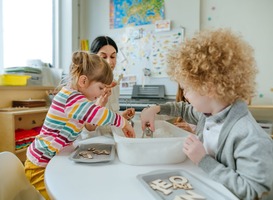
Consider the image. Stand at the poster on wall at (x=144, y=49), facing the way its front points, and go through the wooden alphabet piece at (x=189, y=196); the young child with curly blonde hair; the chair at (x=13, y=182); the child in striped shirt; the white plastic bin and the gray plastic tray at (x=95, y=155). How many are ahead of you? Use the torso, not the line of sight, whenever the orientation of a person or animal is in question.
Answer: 6

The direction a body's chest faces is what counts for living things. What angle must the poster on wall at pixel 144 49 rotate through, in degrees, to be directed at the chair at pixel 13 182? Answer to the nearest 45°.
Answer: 0° — it already faces it

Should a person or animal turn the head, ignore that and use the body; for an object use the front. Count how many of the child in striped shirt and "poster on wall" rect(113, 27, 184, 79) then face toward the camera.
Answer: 1

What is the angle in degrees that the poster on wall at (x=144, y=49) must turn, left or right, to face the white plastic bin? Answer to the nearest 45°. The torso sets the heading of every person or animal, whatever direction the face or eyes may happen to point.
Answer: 0° — it already faces it

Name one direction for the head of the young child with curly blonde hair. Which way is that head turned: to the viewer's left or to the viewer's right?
to the viewer's left

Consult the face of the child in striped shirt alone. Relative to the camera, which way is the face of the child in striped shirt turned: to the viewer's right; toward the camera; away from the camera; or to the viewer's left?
to the viewer's right

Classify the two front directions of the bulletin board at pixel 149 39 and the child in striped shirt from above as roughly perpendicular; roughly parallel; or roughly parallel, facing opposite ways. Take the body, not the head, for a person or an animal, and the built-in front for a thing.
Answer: roughly perpendicular

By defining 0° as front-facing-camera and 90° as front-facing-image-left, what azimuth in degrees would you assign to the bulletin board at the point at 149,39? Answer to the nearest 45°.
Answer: approximately 0°

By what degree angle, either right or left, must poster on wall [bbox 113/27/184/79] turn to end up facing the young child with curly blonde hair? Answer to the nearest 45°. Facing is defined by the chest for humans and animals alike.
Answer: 0° — it already faces them

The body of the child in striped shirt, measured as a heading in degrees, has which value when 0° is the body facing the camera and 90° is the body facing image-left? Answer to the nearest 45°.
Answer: approximately 270°

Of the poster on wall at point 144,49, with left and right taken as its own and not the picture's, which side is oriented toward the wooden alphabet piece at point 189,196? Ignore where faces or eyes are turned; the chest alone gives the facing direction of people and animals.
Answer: front
